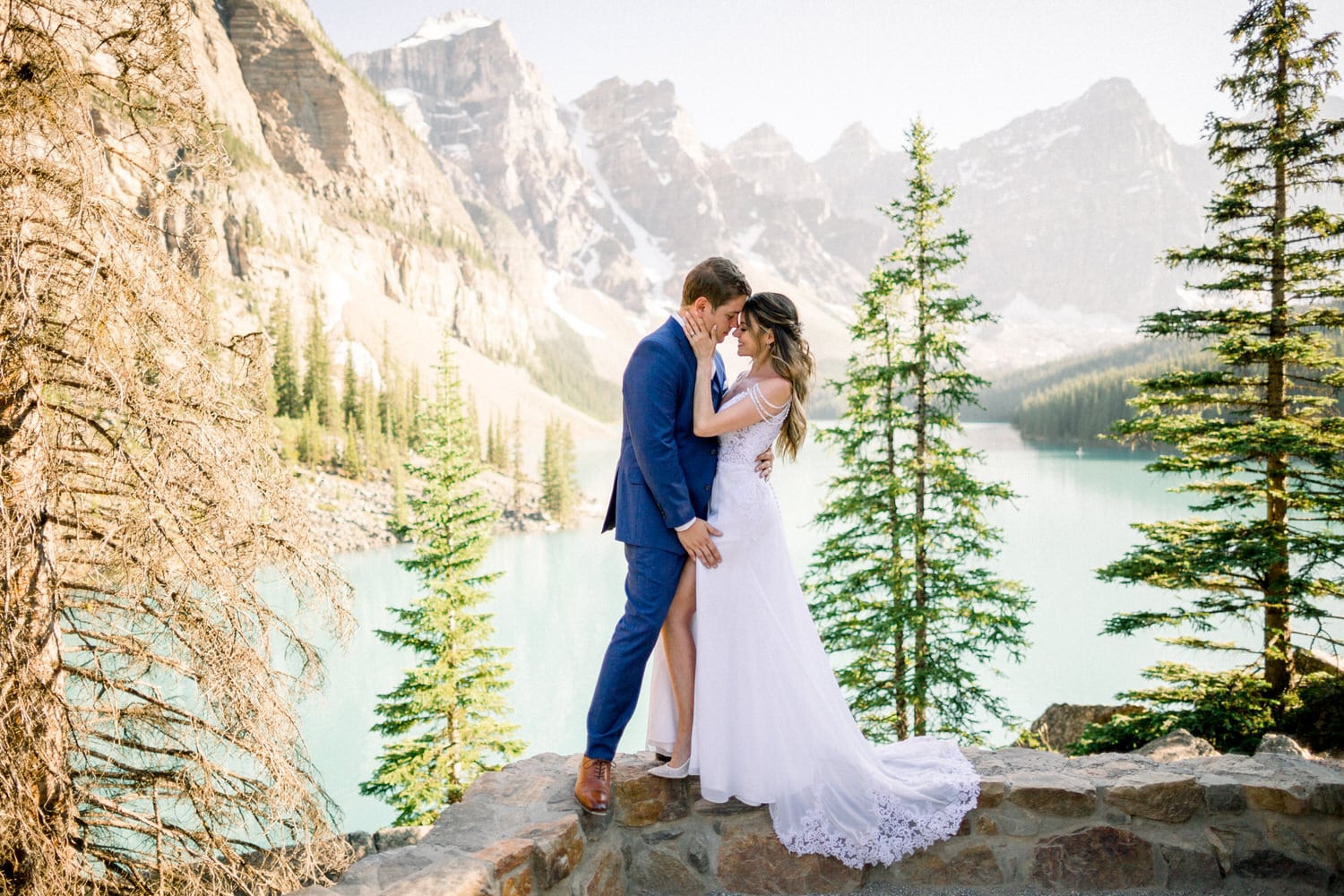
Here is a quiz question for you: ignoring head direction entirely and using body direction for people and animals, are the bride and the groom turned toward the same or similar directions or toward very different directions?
very different directions

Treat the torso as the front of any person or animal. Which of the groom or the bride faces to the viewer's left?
the bride

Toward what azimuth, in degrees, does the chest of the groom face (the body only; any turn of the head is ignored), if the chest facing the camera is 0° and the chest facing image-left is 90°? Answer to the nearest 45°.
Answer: approximately 270°

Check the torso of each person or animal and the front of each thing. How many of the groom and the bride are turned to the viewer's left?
1

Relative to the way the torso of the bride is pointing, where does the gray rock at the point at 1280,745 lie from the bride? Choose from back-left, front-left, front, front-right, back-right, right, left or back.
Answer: back-right

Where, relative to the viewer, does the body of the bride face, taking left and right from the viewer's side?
facing to the left of the viewer

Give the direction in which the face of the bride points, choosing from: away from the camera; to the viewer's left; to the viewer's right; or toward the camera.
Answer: to the viewer's left
